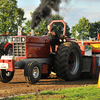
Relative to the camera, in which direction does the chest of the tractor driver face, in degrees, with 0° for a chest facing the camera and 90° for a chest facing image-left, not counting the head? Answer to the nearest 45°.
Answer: approximately 45°

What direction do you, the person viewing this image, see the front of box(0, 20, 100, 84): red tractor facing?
facing the viewer and to the left of the viewer

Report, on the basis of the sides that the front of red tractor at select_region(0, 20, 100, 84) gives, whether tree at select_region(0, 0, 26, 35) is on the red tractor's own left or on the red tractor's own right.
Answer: on the red tractor's own right

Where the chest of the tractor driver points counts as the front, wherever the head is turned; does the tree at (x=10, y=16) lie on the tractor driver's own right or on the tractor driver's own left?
on the tractor driver's own right
